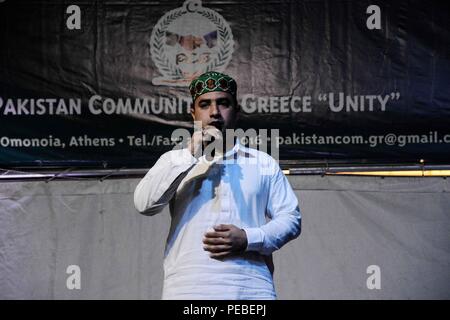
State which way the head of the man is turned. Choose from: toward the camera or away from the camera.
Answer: toward the camera

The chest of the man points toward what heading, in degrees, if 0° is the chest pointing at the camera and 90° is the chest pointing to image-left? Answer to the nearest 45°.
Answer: approximately 0°
